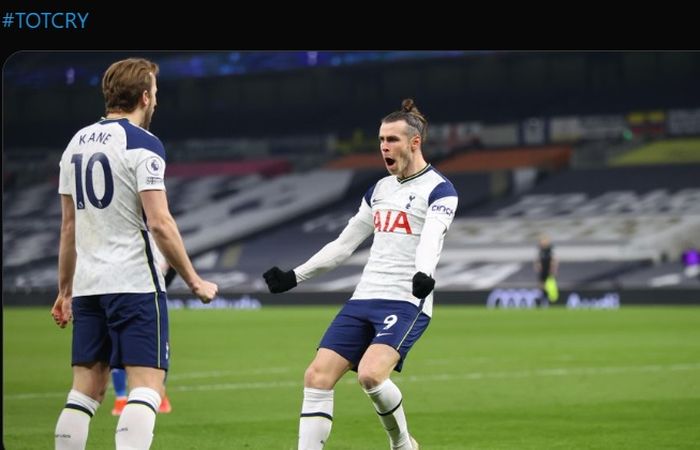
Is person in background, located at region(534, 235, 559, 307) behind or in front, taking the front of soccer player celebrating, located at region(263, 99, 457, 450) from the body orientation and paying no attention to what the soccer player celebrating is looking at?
behind

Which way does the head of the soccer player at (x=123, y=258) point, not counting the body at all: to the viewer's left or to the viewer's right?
to the viewer's right

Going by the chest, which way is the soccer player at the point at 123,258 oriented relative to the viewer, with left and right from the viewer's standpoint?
facing away from the viewer and to the right of the viewer

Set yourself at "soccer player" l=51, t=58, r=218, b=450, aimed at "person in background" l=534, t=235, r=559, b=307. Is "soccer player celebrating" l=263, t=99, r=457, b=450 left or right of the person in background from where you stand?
right

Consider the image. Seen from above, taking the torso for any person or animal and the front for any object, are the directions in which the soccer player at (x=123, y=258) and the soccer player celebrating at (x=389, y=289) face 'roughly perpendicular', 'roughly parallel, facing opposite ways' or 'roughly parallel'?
roughly parallel, facing opposite ways

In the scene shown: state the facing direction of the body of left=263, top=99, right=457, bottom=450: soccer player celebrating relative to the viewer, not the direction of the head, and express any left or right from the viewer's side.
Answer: facing the viewer and to the left of the viewer

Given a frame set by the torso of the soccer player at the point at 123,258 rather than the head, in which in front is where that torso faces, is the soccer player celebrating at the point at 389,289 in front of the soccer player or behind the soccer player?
in front

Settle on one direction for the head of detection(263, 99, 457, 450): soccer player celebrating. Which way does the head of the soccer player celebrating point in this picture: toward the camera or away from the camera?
toward the camera

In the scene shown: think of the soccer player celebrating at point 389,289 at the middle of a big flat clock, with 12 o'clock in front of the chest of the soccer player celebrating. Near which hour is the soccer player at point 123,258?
The soccer player is roughly at 12 o'clock from the soccer player celebrating.
